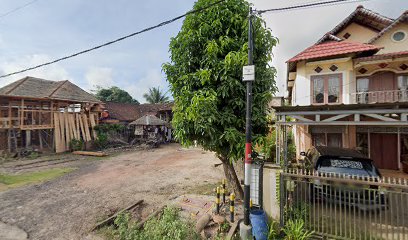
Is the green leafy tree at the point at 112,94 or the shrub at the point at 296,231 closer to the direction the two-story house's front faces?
the shrub

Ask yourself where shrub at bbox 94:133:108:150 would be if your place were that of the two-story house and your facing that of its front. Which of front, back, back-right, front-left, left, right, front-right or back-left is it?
right

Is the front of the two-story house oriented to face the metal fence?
yes

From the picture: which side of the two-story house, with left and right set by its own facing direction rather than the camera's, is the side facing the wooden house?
right

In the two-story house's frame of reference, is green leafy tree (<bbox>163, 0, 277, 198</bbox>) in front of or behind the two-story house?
in front

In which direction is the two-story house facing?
toward the camera

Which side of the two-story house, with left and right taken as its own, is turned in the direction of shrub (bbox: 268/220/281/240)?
front

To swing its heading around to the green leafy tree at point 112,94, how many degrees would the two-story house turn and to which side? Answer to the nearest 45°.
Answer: approximately 90° to its right

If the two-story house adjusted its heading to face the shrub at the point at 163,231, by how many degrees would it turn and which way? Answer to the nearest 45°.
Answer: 0° — it already faces it

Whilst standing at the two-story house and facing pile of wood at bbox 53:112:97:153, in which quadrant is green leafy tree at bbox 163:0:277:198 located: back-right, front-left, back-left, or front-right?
front-left

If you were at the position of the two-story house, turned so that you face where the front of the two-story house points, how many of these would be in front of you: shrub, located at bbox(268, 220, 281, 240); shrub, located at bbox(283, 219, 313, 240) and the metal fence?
3

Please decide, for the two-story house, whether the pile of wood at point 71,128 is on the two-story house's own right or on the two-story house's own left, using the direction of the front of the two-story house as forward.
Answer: on the two-story house's own right

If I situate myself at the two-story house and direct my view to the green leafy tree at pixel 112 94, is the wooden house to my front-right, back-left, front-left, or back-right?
front-left

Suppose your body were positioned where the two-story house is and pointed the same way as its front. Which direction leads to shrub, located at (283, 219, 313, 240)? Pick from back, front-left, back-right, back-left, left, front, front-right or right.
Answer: front
